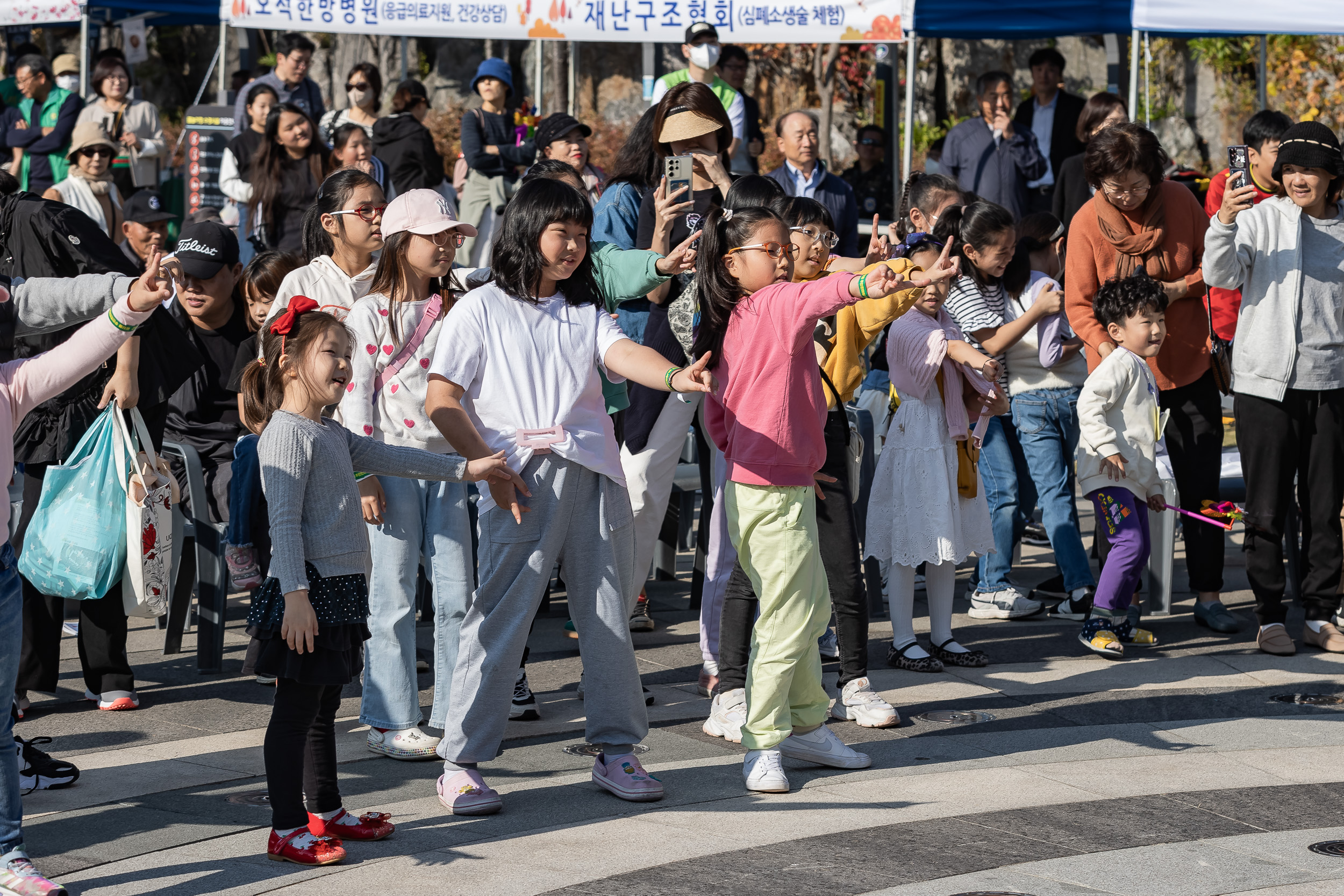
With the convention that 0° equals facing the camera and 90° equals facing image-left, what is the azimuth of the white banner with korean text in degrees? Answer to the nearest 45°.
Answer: approximately 0°

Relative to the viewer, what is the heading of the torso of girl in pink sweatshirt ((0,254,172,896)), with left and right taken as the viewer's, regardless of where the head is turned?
facing the viewer and to the right of the viewer

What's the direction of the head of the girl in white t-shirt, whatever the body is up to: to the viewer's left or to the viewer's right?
to the viewer's right

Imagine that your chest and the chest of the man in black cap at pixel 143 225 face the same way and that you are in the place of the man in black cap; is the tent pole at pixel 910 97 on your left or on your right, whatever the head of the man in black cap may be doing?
on your left

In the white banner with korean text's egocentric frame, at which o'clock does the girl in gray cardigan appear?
The girl in gray cardigan is roughly at 12 o'clock from the white banner with korean text.

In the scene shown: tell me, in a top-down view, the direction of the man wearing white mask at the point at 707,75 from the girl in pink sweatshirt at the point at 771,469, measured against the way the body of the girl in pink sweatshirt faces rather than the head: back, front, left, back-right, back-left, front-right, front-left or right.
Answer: back-left

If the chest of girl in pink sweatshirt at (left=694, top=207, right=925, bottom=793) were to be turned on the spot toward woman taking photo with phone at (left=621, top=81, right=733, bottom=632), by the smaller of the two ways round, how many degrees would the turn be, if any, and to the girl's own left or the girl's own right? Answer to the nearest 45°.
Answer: approximately 135° to the girl's own left

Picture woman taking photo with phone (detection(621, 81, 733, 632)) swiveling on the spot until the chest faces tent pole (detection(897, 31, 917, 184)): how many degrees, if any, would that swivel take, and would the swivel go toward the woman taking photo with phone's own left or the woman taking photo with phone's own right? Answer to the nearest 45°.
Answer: approximately 180°

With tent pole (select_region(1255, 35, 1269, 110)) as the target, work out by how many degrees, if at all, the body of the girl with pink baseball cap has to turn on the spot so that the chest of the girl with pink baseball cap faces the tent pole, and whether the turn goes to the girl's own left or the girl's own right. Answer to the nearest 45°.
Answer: approximately 90° to the girl's own left

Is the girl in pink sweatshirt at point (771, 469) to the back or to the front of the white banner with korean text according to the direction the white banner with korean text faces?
to the front

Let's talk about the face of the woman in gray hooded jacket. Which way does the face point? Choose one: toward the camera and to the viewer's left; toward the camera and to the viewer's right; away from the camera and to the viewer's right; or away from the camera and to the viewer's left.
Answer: toward the camera and to the viewer's left

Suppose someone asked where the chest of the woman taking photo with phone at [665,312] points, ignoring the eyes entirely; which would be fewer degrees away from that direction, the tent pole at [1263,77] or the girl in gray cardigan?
the girl in gray cardigan
